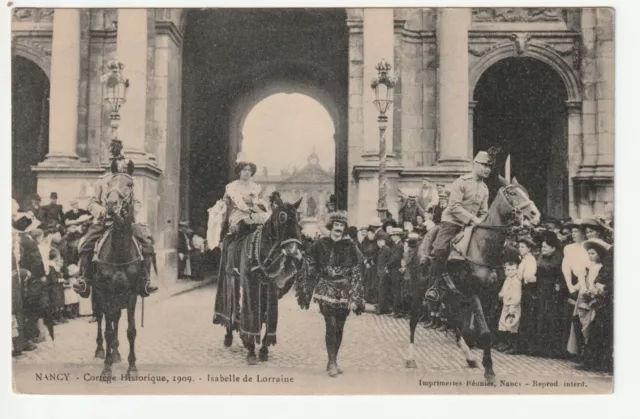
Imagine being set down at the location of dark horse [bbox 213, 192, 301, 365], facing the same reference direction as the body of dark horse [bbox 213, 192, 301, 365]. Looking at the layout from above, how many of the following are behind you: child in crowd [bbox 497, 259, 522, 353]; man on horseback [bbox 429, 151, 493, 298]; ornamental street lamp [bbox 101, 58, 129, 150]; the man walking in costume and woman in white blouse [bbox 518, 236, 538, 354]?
1

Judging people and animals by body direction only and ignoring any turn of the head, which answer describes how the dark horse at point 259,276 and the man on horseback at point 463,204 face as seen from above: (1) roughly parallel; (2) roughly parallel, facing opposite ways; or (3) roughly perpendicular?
roughly parallel

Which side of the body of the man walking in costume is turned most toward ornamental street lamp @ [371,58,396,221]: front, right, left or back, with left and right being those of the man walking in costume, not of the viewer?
back

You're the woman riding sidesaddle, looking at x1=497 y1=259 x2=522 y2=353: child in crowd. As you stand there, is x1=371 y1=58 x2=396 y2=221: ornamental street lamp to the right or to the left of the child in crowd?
left

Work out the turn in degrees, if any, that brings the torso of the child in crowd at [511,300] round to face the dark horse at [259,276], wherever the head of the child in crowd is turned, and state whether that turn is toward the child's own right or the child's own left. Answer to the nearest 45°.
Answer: approximately 45° to the child's own right

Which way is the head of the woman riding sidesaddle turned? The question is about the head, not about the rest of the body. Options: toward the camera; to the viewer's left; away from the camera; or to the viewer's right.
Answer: toward the camera

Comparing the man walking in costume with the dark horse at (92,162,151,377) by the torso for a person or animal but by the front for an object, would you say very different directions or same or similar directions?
same or similar directions

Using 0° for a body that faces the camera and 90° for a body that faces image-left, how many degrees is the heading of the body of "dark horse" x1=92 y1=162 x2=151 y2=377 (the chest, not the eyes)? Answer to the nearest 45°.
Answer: approximately 0°

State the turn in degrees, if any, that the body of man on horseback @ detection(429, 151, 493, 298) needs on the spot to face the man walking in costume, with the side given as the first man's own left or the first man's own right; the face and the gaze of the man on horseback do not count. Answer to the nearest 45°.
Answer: approximately 90° to the first man's own right

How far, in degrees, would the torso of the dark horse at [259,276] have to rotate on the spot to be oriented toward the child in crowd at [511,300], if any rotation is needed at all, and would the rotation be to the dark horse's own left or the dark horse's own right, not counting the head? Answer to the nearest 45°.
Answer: approximately 45° to the dark horse's own left

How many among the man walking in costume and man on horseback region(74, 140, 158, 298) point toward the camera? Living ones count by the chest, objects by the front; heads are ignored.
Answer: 2

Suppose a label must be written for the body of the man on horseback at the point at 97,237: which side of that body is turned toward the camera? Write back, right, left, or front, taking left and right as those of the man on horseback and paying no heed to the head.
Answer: front

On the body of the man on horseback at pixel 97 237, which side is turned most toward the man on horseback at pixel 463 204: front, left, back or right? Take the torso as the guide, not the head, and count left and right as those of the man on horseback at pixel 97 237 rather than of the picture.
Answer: left

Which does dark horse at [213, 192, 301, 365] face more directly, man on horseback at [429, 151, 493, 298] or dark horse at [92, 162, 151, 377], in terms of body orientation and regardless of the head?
the man on horseback

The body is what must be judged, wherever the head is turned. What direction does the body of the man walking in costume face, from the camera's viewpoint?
toward the camera
